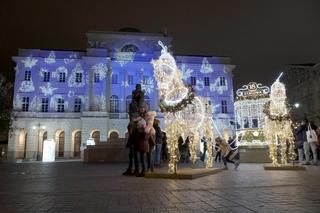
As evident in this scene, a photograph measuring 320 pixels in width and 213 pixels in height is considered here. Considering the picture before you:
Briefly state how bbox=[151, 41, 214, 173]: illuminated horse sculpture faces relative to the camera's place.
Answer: facing the viewer and to the left of the viewer

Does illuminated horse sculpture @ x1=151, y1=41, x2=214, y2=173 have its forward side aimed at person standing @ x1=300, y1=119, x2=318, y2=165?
no

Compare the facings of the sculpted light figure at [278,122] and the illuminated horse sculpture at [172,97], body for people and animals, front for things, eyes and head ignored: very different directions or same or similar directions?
same or similar directions

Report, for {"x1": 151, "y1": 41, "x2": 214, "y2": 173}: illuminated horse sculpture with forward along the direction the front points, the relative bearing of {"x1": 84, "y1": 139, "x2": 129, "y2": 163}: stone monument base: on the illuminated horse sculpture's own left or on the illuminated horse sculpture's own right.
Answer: on the illuminated horse sculpture's own right

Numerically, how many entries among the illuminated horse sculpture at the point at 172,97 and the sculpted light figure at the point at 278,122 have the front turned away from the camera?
0

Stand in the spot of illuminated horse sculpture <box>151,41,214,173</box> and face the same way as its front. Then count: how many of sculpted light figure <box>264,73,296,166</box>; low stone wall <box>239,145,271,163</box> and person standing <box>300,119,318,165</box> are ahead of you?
0

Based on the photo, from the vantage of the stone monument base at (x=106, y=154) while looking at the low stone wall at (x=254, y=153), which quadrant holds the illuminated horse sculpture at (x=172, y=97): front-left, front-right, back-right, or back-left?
front-right

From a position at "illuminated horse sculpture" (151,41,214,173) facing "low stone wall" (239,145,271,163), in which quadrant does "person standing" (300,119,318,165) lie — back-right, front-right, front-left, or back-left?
front-right

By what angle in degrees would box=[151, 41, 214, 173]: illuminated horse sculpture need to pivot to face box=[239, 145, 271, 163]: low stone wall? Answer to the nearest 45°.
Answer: approximately 180°
